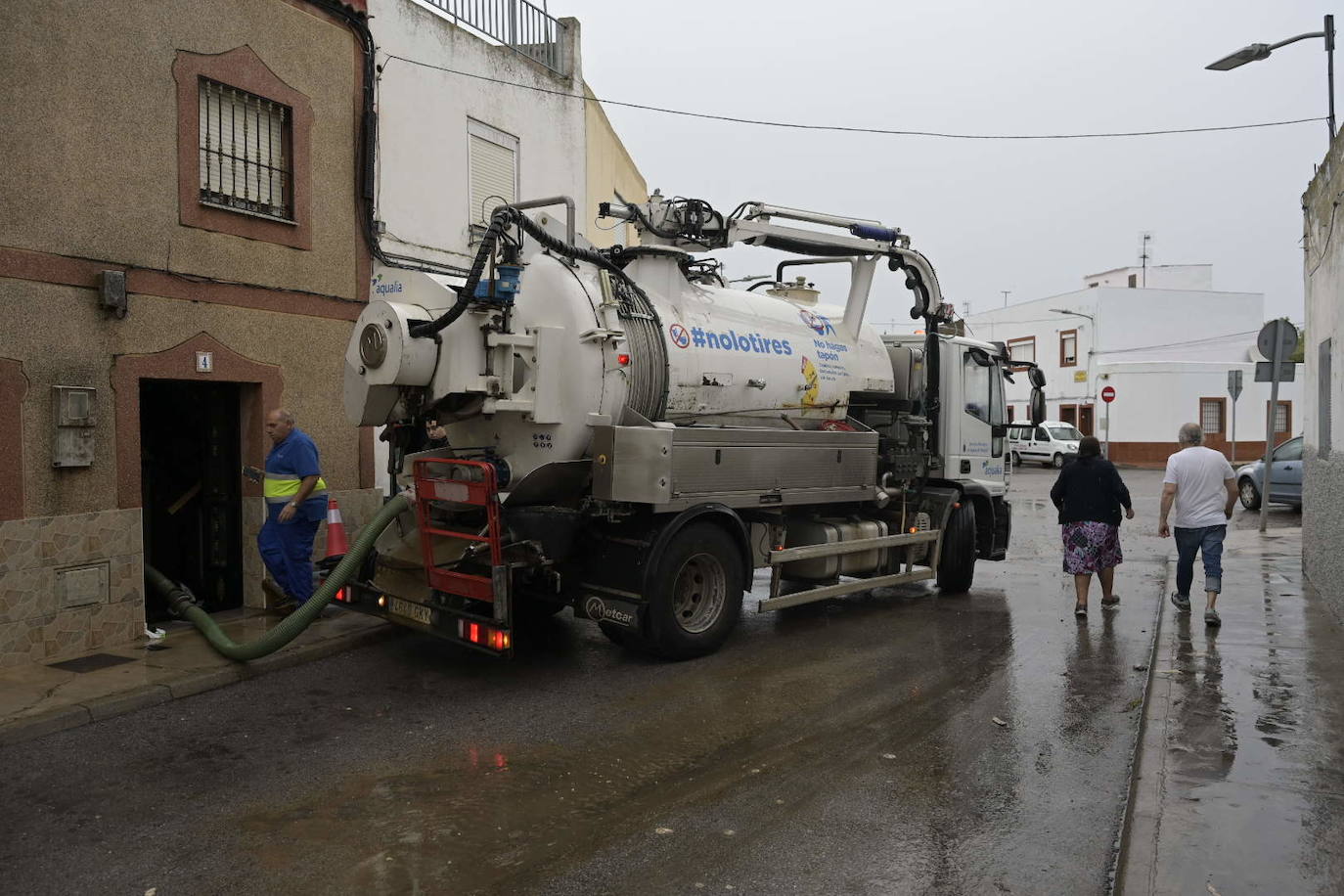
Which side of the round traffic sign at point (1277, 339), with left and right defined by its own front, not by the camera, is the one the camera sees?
back

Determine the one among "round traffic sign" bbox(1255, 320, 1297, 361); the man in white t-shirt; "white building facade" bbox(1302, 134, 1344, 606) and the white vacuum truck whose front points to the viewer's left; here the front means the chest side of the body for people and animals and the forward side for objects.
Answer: the white building facade

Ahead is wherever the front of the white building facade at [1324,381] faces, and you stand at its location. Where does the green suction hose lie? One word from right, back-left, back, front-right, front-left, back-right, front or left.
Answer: front-left

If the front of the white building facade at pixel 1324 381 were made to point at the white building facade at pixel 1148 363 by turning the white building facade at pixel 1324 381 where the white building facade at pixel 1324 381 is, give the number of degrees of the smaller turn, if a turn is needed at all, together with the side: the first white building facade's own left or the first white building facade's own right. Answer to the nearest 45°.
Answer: approximately 90° to the first white building facade's own right

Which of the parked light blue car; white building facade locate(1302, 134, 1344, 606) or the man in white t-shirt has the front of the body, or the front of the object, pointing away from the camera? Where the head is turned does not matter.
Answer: the man in white t-shirt

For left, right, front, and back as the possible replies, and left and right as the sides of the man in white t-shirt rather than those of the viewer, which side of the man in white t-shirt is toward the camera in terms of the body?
back

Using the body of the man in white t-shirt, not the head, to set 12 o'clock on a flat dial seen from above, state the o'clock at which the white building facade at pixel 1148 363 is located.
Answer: The white building facade is roughly at 12 o'clock from the man in white t-shirt.

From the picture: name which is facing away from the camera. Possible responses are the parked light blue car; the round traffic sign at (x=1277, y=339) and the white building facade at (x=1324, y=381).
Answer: the round traffic sign

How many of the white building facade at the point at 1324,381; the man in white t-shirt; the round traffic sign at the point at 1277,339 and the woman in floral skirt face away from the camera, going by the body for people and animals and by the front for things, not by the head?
3

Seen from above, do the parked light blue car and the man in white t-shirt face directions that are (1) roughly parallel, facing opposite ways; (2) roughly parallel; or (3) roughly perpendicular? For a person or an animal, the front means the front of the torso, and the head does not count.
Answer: roughly perpendicular

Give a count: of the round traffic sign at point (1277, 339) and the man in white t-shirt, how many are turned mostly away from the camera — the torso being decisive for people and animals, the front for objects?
2

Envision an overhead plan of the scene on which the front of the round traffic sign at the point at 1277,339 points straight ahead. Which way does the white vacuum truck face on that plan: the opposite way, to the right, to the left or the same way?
the same way

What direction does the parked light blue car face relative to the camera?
to the viewer's left

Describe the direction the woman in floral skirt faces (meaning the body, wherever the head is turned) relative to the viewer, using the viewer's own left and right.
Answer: facing away from the viewer

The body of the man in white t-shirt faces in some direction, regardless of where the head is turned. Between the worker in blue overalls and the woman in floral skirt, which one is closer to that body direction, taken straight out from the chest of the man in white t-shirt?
the woman in floral skirt

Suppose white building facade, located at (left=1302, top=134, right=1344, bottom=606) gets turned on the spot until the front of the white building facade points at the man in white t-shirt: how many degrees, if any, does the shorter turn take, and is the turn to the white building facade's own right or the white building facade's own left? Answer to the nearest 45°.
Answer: approximately 45° to the white building facade's own left

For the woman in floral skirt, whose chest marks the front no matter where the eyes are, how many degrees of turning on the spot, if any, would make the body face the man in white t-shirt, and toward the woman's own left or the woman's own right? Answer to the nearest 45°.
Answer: approximately 90° to the woman's own right

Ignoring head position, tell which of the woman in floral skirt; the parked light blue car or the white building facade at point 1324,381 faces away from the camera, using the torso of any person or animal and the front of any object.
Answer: the woman in floral skirt

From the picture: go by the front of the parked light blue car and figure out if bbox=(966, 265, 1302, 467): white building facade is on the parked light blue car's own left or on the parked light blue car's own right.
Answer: on the parked light blue car's own right
